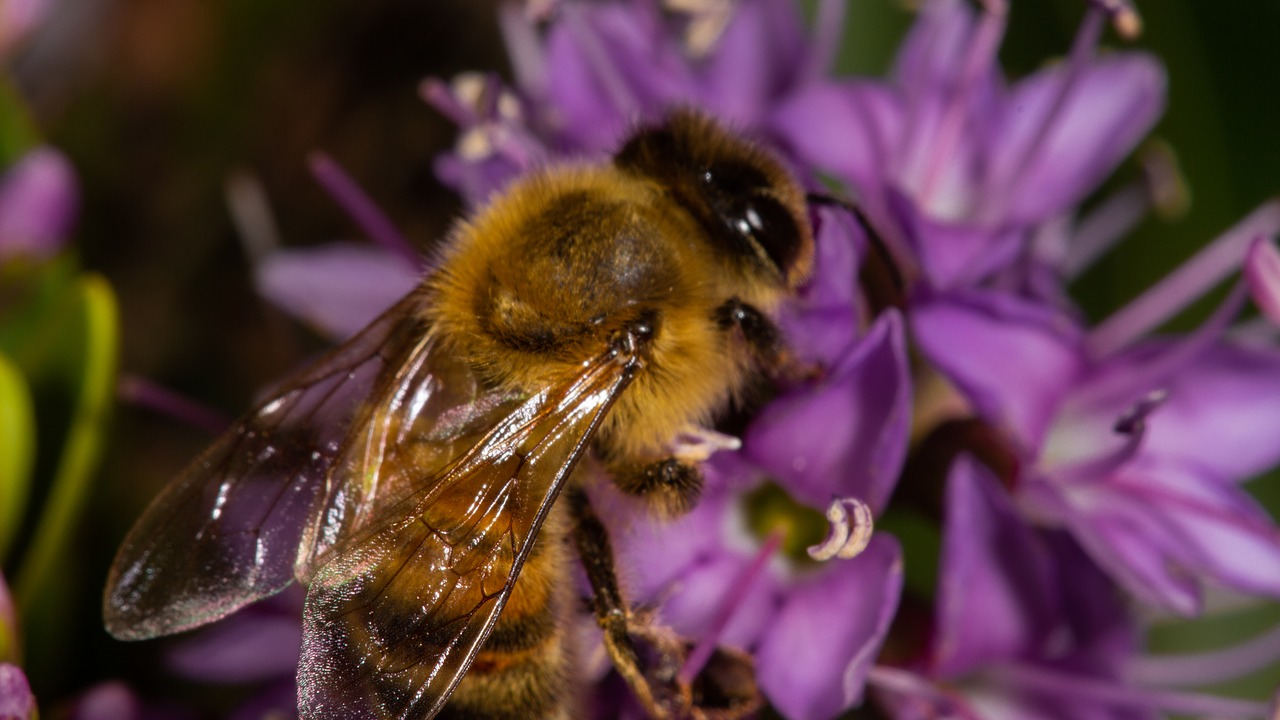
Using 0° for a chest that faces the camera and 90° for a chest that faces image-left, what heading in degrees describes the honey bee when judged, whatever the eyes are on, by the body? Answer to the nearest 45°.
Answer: approximately 225°

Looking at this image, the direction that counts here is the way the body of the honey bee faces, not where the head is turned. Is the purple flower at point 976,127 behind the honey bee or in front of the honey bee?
in front
